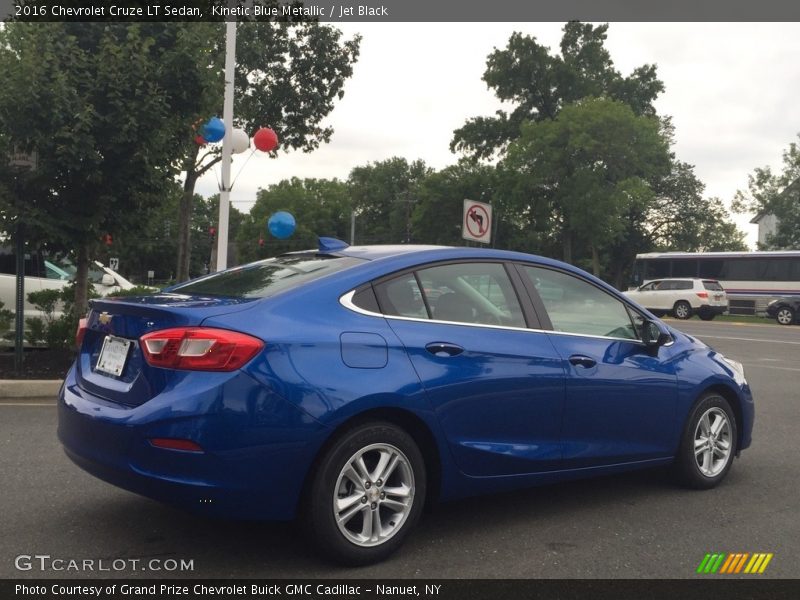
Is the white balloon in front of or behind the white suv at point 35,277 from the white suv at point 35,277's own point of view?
in front

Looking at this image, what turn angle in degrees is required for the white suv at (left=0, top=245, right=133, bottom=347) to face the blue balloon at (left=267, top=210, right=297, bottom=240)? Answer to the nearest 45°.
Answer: approximately 45° to its left

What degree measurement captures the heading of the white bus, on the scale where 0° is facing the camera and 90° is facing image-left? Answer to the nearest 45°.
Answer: approximately 90°

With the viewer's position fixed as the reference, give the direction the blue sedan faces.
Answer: facing away from the viewer and to the right of the viewer

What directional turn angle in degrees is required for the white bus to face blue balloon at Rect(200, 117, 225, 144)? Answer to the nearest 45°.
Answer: approximately 90° to its left

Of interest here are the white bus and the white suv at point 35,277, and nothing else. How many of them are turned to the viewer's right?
1

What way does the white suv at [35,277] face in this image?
to the viewer's right

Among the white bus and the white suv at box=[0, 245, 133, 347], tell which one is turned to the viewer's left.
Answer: the white bus

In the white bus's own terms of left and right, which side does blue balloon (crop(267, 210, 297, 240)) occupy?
on its left

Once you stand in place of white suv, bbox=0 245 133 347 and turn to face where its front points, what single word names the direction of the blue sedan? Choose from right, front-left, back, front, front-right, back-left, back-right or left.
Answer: right

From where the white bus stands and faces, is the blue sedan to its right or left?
on its left

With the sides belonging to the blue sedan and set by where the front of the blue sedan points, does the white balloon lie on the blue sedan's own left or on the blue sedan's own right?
on the blue sedan's own left

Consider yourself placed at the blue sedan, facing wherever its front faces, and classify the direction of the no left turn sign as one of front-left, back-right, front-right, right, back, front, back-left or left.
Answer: front-left

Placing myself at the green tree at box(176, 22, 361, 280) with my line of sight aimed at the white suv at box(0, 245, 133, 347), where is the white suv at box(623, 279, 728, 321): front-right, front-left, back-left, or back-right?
back-left
